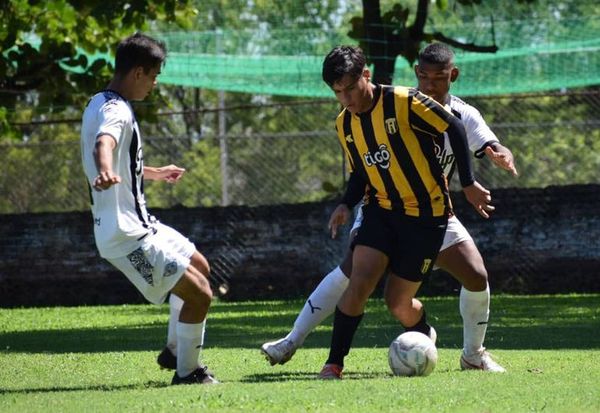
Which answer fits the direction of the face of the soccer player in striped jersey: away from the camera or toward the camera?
toward the camera

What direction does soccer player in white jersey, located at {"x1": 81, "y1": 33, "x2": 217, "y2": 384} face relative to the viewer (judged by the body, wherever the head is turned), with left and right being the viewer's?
facing to the right of the viewer

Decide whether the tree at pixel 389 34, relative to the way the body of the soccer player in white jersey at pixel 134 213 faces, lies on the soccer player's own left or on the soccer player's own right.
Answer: on the soccer player's own left

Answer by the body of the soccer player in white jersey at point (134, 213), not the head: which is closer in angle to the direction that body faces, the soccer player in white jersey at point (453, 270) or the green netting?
the soccer player in white jersey

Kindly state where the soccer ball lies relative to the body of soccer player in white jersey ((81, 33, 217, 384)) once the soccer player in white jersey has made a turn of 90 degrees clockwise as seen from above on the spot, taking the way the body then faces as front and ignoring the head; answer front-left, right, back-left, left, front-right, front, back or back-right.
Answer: left

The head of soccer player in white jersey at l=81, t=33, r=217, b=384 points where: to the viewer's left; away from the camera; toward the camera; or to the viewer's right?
to the viewer's right

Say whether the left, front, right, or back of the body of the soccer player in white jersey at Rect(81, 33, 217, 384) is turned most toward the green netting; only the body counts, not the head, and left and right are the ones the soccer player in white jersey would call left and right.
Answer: left

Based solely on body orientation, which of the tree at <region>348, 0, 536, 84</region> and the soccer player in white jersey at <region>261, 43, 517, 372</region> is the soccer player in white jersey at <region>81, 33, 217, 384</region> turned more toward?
the soccer player in white jersey

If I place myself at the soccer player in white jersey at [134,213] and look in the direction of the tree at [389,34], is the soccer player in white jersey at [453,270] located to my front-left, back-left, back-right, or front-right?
front-right

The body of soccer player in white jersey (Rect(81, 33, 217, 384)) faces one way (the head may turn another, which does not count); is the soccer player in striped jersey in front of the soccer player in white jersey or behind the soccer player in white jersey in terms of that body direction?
in front
